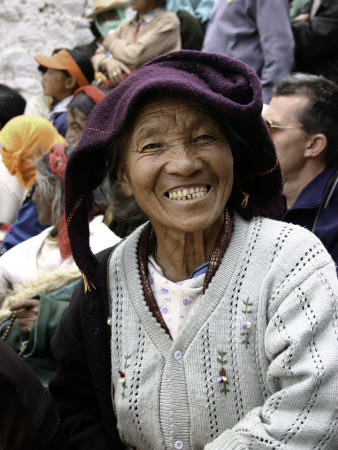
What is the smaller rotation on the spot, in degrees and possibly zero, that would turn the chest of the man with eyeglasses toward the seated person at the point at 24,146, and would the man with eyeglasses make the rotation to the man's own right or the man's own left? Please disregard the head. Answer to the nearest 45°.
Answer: approximately 45° to the man's own right

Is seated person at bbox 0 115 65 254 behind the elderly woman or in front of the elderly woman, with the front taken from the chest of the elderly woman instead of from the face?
behind

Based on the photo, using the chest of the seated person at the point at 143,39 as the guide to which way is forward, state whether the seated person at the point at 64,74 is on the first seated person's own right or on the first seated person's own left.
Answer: on the first seated person's own right

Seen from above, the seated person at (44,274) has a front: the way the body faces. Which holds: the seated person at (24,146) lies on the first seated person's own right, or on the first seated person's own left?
on the first seated person's own right

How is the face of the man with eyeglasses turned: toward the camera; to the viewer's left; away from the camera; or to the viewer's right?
to the viewer's left

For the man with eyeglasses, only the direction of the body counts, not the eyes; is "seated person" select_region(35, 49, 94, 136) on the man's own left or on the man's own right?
on the man's own right

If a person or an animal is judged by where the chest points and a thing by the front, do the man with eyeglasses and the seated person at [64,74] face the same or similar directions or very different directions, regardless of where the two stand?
same or similar directions

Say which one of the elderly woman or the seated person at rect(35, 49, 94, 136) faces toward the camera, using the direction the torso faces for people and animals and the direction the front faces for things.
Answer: the elderly woman

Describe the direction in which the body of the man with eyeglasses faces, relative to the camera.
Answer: to the viewer's left

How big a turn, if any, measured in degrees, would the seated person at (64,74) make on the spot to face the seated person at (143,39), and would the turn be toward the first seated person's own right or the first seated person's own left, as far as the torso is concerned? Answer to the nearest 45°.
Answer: approximately 135° to the first seated person's own right
